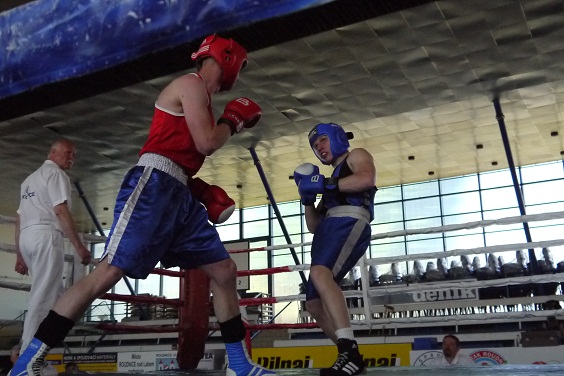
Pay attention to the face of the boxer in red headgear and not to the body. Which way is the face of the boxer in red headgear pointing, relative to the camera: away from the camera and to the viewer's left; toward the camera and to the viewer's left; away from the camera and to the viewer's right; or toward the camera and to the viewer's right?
away from the camera and to the viewer's right

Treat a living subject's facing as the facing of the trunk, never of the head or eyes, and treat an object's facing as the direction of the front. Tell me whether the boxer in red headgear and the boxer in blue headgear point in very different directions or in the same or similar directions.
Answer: very different directions

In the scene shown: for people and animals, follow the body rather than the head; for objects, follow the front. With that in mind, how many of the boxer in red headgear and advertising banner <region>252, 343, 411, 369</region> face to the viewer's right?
1

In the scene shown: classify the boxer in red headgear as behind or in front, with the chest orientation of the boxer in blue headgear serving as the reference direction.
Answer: in front

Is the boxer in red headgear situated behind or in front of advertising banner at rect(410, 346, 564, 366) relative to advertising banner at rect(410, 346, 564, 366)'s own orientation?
in front

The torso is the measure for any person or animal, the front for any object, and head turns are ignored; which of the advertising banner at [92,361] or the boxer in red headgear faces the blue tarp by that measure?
the advertising banner

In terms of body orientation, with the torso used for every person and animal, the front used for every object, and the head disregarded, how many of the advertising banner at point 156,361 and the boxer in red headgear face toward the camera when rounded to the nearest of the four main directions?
1

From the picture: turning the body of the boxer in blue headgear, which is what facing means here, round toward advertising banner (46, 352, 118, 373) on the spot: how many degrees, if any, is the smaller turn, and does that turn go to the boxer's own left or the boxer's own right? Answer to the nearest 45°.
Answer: approximately 90° to the boxer's own right

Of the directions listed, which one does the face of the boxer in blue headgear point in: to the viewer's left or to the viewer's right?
to the viewer's left
